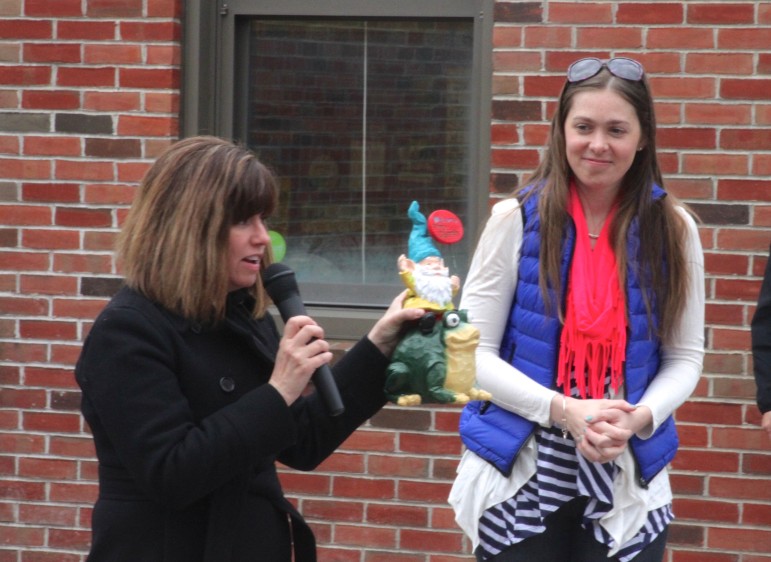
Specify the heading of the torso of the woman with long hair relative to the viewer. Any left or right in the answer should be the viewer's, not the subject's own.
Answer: facing the viewer

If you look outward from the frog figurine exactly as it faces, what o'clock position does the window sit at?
The window is roughly at 7 o'clock from the frog figurine.

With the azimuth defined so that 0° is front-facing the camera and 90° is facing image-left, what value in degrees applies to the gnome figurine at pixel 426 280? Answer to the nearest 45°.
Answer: approximately 315°

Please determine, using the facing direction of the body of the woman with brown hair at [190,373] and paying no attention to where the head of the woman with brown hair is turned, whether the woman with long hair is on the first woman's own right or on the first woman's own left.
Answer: on the first woman's own left

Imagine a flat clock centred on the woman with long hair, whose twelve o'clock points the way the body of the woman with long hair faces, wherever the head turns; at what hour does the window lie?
The window is roughly at 5 o'clock from the woman with long hair.

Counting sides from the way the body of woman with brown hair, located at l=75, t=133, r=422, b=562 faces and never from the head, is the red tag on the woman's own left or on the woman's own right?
on the woman's own left

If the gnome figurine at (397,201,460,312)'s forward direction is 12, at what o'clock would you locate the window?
The window is roughly at 7 o'clock from the gnome figurine.

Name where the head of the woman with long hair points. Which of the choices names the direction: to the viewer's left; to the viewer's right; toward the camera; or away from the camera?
toward the camera

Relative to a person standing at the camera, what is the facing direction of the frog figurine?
facing the viewer and to the right of the viewer
